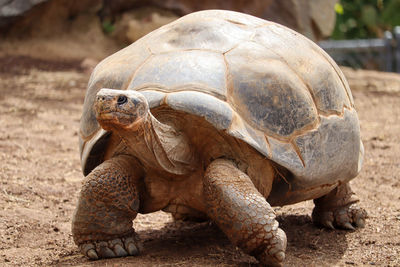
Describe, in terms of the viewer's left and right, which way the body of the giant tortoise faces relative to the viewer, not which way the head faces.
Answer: facing the viewer and to the left of the viewer

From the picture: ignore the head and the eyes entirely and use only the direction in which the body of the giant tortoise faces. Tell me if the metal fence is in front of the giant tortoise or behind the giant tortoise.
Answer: behind

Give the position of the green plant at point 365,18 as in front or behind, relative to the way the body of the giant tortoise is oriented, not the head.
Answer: behind
